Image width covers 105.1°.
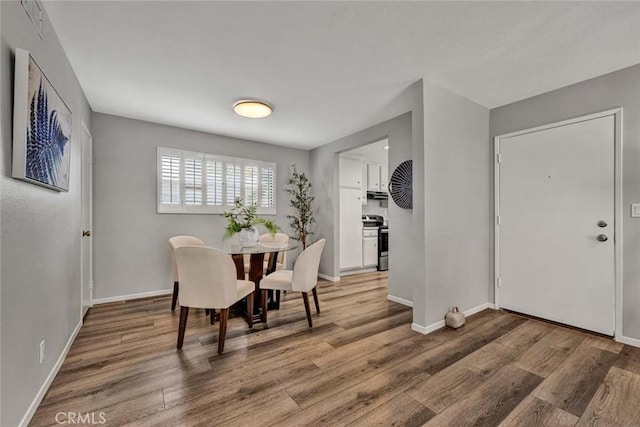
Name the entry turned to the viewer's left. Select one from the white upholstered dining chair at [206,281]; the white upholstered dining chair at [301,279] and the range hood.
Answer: the white upholstered dining chair at [301,279]

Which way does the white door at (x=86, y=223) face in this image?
to the viewer's right

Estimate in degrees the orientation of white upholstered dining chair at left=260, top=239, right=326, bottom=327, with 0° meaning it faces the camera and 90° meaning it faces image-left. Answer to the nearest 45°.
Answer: approximately 90°

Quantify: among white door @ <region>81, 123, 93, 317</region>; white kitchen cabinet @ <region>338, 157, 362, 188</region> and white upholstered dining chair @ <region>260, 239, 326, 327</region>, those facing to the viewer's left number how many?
1

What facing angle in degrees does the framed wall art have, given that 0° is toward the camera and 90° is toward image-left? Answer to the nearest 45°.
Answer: approximately 270°

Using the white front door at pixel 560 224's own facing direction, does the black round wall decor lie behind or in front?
in front

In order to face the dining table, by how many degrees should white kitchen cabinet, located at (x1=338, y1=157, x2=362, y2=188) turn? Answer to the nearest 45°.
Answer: approximately 90° to its right

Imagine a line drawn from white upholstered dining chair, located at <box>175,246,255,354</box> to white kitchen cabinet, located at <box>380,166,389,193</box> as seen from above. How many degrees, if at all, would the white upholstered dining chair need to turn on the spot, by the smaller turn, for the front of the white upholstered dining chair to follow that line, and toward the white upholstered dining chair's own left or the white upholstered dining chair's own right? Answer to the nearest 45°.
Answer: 0° — it already faces it

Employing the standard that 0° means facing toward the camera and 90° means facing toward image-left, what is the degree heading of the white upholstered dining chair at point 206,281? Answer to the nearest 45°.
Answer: approximately 225°

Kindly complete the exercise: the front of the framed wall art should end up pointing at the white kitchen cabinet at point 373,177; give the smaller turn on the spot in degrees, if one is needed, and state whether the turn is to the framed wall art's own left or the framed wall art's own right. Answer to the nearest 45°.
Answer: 0° — it already faces it

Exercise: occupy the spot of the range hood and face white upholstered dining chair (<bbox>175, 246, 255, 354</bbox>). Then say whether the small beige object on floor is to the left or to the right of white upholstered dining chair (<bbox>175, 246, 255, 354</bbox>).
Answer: left
